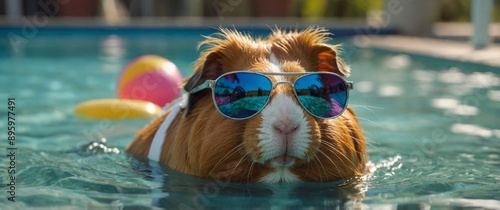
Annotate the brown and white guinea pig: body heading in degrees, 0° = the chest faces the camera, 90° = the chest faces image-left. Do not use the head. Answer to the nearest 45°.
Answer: approximately 0°

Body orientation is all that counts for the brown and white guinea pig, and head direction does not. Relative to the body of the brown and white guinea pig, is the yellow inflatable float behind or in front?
behind
